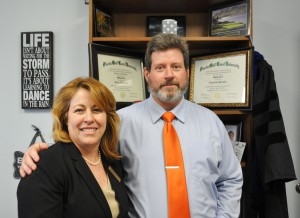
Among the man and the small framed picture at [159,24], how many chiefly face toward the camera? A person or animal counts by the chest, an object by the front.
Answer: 2

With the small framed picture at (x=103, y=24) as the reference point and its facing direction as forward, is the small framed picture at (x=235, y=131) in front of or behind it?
in front

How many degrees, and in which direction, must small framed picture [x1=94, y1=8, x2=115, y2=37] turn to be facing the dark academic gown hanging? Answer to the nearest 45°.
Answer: approximately 45° to its left

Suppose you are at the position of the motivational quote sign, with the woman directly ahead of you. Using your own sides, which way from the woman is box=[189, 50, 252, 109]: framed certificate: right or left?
left
